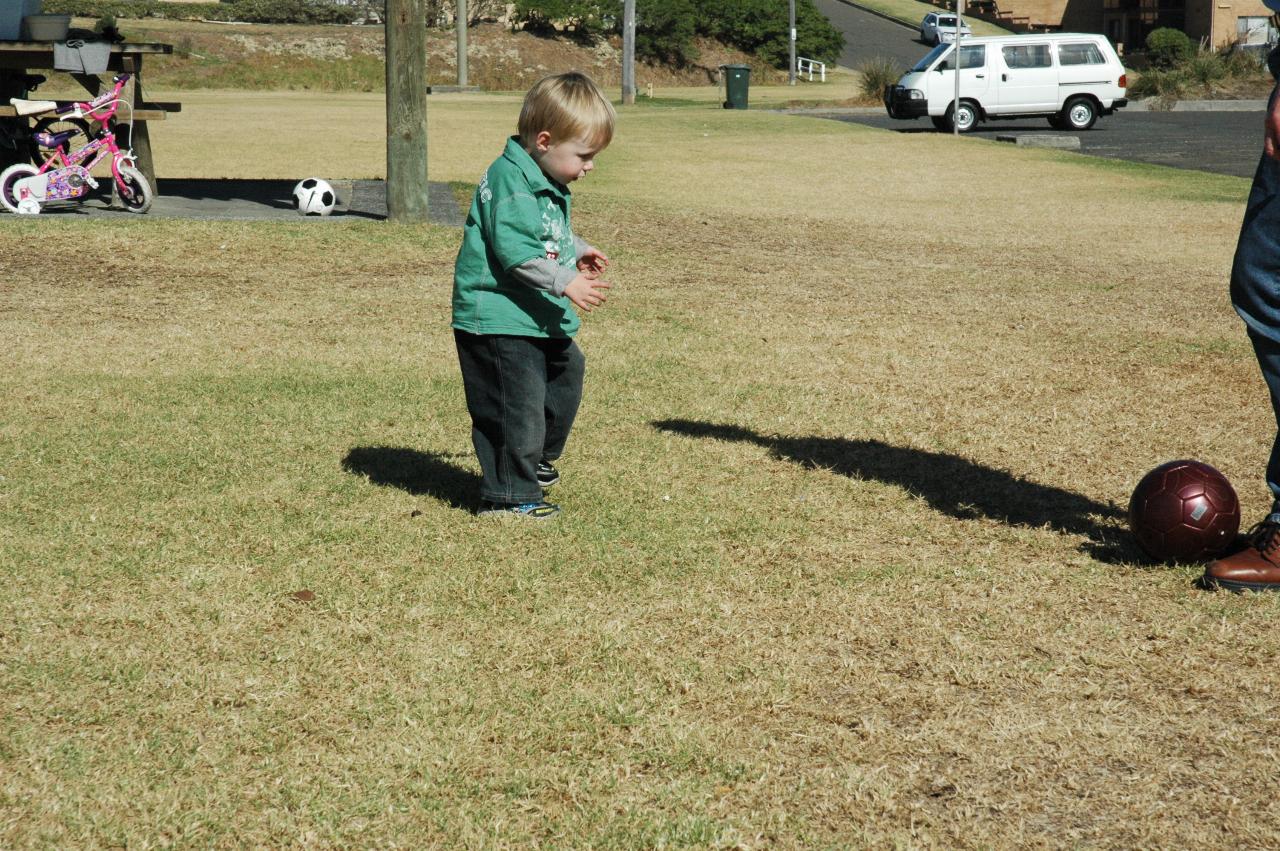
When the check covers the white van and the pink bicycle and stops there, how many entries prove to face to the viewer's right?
1

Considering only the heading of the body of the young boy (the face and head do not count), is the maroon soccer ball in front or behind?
in front

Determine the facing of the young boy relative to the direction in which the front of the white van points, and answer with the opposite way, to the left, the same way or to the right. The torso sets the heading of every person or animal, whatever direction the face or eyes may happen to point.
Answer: the opposite way

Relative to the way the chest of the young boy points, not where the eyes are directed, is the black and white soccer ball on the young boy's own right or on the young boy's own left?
on the young boy's own left

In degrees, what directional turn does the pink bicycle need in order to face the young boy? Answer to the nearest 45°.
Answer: approximately 90° to its right

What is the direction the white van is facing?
to the viewer's left

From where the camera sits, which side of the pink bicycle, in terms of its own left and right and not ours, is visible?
right

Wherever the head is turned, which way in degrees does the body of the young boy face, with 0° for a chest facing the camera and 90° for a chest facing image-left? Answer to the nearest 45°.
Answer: approximately 270°

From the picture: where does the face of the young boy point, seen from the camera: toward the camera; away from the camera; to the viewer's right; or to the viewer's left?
to the viewer's right

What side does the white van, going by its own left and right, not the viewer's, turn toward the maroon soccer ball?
left

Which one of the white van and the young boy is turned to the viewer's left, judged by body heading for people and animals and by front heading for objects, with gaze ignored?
the white van

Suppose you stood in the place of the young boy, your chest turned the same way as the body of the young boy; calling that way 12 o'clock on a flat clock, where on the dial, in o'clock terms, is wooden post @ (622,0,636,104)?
The wooden post is roughly at 9 o'clock from the young boy.

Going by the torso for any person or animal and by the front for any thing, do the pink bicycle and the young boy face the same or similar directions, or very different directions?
same or similar directions
